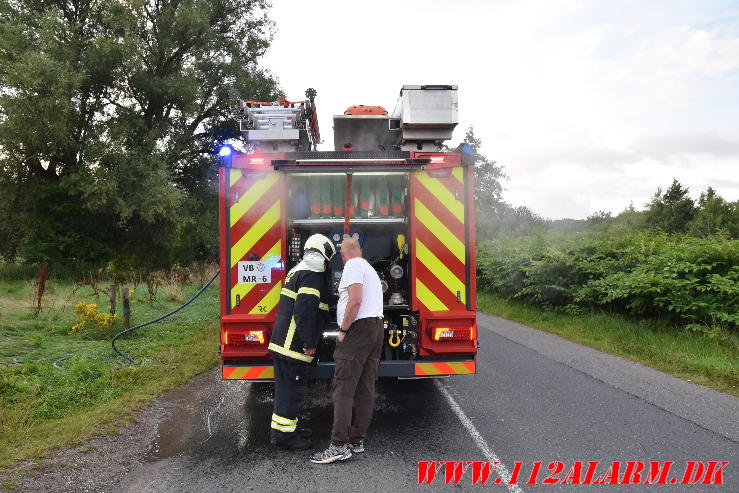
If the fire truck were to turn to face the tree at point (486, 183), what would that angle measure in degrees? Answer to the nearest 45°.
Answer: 0° — it already faces it

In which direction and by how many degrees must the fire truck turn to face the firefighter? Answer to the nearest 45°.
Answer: approximately 135° to its left

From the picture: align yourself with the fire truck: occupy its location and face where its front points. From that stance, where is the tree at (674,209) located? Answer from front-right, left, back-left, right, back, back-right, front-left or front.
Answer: front-right

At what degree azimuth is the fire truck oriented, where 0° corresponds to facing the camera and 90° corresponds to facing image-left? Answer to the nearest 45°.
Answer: approximately 180°

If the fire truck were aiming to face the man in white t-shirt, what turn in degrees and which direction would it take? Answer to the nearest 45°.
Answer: approximately 135° to its left

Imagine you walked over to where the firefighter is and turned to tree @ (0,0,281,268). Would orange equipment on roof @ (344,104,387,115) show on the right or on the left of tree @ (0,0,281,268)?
right

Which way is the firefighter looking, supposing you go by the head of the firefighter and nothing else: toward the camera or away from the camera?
away from the camera

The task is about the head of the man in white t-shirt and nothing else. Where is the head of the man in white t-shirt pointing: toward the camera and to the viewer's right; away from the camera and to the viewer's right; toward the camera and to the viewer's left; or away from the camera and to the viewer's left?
away from the camera and to the viewer's left

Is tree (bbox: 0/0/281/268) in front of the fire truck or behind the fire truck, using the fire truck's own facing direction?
in front

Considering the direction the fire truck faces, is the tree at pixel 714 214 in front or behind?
in front

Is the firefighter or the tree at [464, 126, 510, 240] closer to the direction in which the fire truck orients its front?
the tree
